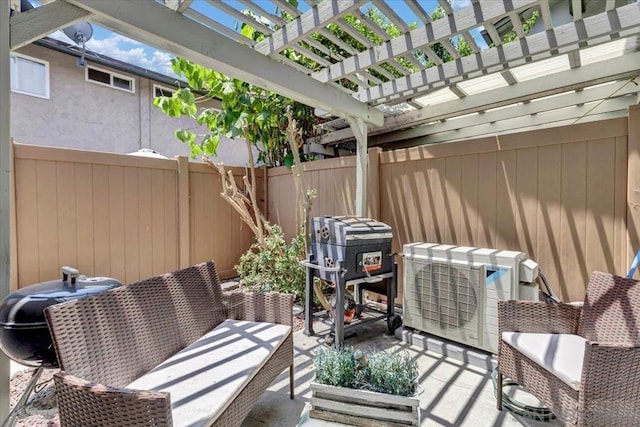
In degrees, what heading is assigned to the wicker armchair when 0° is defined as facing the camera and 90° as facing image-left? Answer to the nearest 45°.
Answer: approximately 45°

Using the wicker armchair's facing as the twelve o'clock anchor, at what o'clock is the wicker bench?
The wicker bench is roughly at 12 o'clock from the wicker armchair.

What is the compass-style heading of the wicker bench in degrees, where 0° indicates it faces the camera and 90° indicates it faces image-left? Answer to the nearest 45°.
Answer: approximately 315°

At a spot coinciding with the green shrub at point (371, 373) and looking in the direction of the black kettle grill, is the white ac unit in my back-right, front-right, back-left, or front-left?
back-right

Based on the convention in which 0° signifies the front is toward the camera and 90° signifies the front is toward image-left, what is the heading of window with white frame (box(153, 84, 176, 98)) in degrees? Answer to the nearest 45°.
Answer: approximately 315°

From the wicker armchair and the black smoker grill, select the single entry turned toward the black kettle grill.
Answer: the wicker armchair

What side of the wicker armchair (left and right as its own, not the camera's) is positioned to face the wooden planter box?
front

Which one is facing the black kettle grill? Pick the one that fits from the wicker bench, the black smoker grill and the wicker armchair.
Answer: the wicker armchair

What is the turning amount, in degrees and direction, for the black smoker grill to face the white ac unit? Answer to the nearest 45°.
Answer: approximately 45° to its left

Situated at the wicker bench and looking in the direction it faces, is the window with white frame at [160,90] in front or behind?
behind

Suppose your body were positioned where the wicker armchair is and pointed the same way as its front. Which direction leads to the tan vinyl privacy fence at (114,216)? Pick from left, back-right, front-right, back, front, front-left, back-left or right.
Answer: front-right
